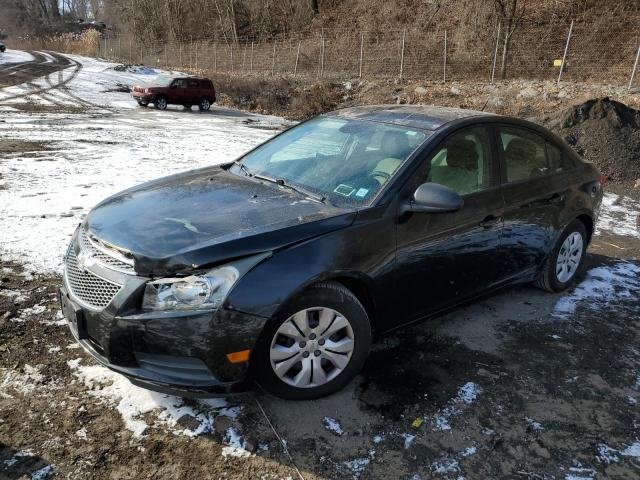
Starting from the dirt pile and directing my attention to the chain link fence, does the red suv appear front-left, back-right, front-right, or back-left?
front-left

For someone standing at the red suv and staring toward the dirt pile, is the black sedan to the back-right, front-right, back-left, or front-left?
front-right

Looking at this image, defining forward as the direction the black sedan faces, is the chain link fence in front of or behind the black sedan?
behind

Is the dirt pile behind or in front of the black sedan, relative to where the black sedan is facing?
behind

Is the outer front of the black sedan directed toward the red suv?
no

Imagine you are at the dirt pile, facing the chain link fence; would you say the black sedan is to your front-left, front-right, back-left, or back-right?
back-left

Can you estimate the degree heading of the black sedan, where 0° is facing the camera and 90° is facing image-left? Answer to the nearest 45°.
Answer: approximately 45°
